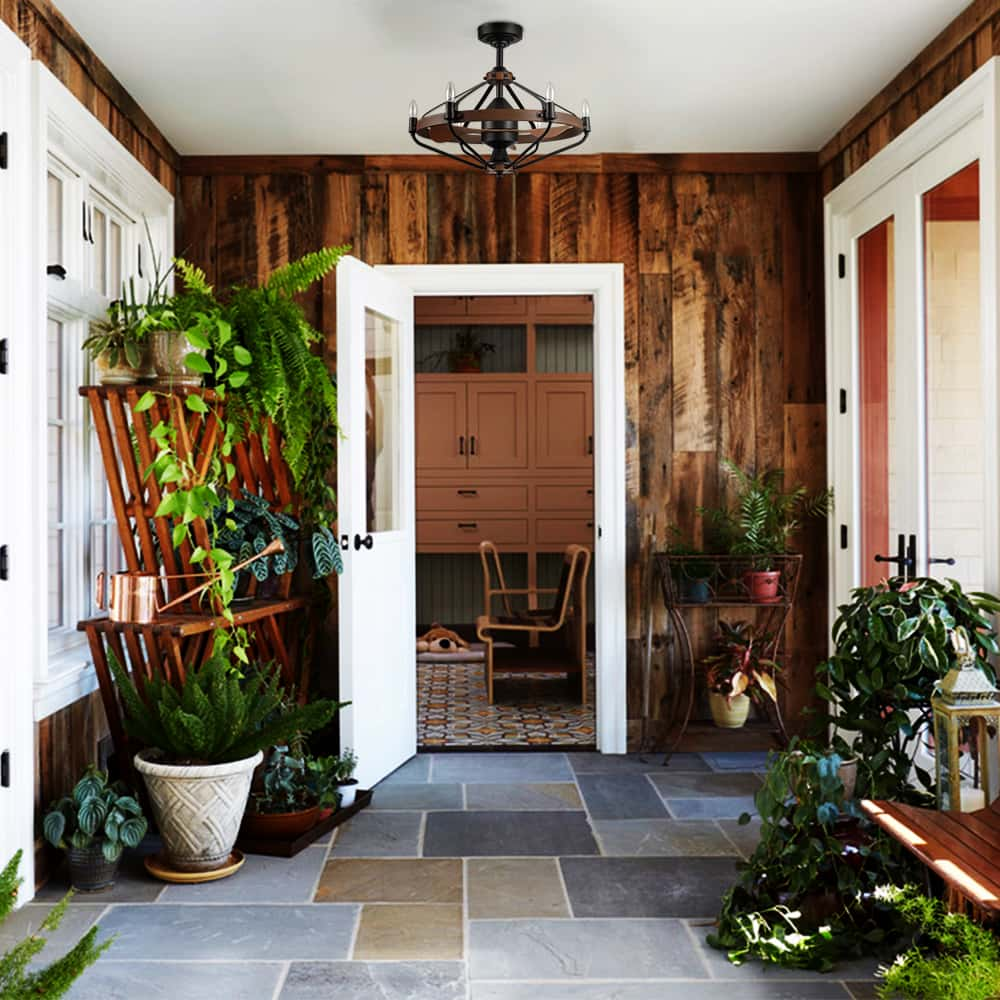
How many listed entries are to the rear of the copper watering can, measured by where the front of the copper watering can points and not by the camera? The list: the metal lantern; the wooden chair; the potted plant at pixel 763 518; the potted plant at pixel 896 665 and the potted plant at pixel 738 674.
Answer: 0

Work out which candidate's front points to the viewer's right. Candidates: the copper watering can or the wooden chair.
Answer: the copper watering can

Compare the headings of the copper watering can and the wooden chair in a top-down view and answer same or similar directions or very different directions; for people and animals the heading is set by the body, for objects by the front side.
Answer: very different directions

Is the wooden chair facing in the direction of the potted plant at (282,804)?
no

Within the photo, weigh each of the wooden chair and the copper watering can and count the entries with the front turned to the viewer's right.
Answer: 1

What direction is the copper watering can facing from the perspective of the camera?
to the viewer's right

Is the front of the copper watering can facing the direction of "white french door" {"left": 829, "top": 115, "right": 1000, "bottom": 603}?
yes

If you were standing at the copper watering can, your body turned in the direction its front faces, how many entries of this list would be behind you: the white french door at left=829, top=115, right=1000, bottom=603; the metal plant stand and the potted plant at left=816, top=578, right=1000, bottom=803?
0

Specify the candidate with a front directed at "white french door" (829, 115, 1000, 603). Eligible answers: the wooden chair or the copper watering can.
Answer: the copper watering can
